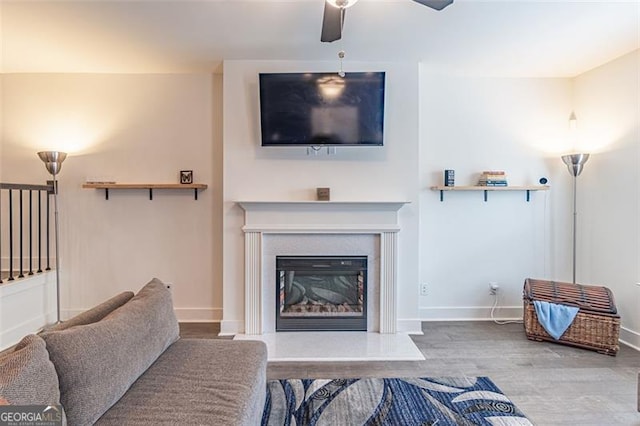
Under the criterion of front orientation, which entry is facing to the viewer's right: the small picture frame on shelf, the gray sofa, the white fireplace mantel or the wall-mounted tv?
the gray sofa

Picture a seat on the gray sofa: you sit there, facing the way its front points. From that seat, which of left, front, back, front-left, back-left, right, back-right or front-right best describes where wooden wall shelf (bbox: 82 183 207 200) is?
left

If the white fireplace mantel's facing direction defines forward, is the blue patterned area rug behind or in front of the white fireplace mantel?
in front

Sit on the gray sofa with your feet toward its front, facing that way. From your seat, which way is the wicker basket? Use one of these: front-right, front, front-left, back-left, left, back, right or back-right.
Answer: front

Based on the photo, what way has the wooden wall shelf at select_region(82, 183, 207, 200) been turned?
toward the camera

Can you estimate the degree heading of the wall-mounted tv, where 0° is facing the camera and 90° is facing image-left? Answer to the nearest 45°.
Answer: approximately 0°

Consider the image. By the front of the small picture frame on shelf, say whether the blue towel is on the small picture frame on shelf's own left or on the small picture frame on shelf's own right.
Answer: on the small picture frame on shelf's own left

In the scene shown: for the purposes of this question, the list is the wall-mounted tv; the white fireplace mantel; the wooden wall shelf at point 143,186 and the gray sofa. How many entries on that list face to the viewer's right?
1

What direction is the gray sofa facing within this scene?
to the viewer's right

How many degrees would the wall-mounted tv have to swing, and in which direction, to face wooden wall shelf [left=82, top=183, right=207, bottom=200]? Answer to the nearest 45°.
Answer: approximately 90° to its right

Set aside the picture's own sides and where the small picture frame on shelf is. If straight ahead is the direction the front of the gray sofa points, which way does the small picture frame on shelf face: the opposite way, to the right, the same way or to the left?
to the right

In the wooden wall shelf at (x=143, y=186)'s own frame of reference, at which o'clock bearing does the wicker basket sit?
The wicker basket is roughly at 10 o'clock from the wooden wall shelf.

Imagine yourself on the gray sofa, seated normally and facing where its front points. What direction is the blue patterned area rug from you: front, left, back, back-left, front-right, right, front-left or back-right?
front

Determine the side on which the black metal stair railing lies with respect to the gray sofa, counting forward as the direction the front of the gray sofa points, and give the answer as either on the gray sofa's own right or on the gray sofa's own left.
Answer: on the gray sofa's own left

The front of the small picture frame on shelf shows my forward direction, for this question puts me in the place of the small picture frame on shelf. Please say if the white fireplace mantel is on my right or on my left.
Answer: on my left

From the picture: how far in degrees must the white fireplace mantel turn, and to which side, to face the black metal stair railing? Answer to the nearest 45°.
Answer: approximately 90° to its right

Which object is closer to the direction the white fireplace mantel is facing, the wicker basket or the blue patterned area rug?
the blue patterned area rug
